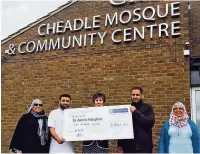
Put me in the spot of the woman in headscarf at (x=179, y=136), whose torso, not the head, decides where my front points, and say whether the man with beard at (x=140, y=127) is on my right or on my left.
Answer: on my right

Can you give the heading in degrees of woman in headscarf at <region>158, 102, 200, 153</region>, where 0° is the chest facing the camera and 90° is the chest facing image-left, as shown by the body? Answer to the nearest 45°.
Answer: approximately 0°

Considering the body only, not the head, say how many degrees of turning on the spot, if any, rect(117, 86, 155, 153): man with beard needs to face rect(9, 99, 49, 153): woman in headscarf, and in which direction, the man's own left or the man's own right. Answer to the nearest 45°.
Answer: approximately 45° to the man's own right

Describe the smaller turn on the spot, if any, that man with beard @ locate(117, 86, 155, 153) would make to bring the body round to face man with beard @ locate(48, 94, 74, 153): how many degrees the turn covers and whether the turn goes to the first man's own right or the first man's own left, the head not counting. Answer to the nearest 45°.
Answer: approximately 45° to the first man's own right

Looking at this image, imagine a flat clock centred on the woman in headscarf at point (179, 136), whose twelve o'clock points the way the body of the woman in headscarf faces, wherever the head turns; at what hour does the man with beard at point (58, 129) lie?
The man with beard is roughly at 3 o'clock from the woman in headscarf.

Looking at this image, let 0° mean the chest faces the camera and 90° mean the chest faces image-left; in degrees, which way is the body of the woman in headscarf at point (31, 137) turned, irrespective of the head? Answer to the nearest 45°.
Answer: approximately 315°

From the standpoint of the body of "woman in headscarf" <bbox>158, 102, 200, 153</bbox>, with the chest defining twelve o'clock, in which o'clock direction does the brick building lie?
The brick building is roughly at 5 o'clock from the woman in headscarf.

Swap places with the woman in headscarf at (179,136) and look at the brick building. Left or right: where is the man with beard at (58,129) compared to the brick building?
left
